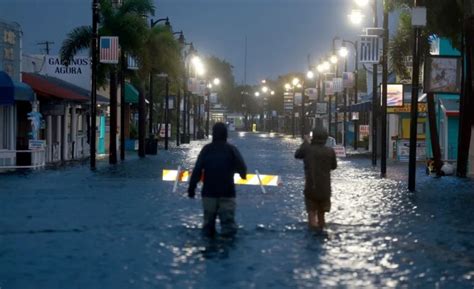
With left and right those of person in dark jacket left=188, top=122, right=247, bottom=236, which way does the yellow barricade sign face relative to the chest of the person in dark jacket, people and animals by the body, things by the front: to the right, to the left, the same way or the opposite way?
the opposite way

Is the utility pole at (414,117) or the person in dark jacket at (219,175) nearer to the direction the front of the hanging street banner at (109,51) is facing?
the person in dark jacket

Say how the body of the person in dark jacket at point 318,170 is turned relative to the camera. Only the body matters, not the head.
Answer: away from the camera

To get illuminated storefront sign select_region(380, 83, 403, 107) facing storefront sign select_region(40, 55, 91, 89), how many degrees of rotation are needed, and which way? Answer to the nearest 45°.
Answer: approximately 90° to its right

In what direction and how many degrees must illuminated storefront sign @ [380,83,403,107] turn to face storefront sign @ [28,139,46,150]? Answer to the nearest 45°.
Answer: approximately 45° to its right

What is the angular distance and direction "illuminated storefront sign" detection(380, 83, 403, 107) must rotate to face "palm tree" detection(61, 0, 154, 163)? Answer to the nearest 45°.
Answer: approximately 90° to its right

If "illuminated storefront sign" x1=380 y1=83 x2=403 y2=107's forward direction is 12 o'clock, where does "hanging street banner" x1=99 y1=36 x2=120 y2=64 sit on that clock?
"hanging street banner" x1=99 y1=36 x2=120 y2=64 is roughly at 2 o'clock from "illuminated storefront sign" x1=380 y1=83 x2=403 y2=107.

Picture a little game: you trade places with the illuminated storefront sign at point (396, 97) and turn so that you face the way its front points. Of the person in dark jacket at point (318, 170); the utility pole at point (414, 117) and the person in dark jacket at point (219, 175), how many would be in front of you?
3

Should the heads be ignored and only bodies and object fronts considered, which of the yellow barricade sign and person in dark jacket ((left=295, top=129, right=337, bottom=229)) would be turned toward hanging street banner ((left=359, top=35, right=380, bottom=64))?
the person in dark jacket

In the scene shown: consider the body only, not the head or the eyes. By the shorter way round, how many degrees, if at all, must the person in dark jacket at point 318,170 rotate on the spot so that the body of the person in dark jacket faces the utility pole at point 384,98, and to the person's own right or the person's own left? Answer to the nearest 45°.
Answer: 0° — they already face it

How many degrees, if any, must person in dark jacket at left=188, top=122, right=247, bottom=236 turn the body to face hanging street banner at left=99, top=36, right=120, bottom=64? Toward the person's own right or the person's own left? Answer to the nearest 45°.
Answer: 0° — they already face it

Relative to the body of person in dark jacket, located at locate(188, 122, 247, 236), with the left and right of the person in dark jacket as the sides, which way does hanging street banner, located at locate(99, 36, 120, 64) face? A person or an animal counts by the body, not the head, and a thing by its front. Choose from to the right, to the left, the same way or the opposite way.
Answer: the opposite way
